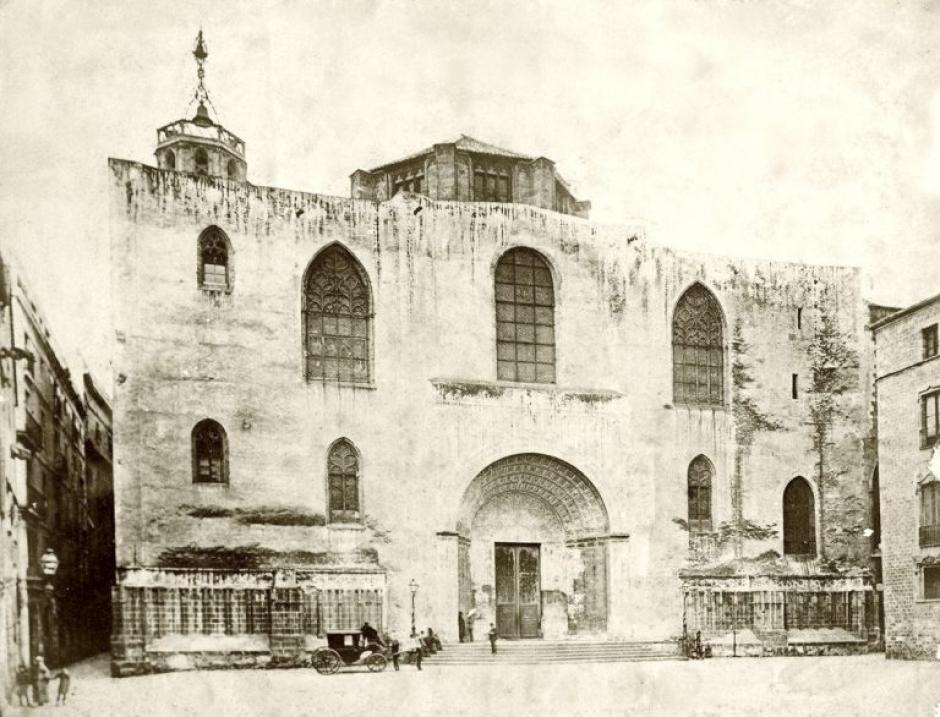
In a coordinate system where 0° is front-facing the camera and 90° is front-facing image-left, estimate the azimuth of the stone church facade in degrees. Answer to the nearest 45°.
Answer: approximately 0°

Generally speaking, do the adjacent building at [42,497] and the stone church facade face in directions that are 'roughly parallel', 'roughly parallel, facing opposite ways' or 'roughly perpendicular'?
roughly perpendicular

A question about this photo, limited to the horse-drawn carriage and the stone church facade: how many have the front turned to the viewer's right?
1

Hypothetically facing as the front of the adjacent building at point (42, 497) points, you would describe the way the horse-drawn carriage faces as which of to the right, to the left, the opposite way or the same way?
the same way

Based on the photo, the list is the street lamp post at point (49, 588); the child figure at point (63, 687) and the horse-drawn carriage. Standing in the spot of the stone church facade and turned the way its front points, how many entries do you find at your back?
0

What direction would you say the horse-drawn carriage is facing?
to the viewer's right

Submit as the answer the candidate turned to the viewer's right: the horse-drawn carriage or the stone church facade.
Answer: the horse-drawn carriage

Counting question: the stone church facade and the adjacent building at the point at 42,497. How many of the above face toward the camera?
1

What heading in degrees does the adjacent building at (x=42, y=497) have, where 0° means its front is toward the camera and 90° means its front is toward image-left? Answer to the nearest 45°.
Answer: approximately 270°

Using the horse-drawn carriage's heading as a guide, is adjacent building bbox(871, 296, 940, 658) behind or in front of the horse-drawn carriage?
in front
